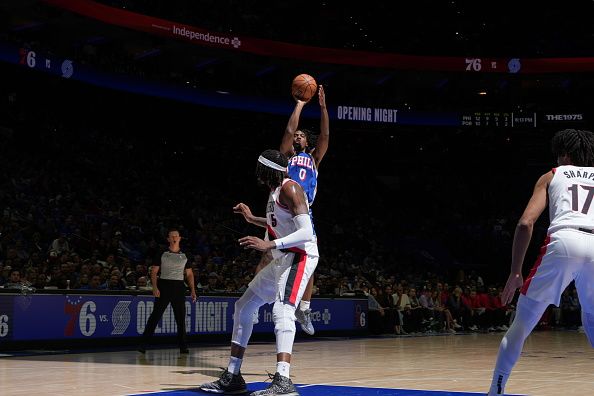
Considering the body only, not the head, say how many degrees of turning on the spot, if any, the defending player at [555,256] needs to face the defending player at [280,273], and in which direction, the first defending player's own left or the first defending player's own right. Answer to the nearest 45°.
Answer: approximately 45° to the first defending player's own left

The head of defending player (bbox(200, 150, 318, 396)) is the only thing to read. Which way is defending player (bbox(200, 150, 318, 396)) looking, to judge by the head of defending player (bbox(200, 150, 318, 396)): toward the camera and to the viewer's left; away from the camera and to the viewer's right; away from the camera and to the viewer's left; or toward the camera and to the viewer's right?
away from the camera and to the viewer's left

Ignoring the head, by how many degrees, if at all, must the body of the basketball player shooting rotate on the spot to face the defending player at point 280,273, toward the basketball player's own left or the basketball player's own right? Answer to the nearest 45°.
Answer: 0° — they already face them

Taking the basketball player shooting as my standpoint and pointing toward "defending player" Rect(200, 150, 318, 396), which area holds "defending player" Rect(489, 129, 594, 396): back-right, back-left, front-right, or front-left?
front-left

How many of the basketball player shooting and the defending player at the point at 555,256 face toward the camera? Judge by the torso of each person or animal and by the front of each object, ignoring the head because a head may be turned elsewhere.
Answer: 1

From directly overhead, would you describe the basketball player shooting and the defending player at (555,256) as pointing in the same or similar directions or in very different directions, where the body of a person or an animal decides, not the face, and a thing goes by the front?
very different directions

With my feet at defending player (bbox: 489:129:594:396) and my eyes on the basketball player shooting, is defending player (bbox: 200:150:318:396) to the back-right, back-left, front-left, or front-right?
front-left

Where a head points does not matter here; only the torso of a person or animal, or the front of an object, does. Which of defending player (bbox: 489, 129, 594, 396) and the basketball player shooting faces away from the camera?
the defending player

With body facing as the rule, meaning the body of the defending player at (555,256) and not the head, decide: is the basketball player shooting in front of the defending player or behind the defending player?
in front

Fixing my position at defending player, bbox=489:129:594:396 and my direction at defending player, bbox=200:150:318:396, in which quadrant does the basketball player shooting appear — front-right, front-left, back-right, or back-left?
front-right

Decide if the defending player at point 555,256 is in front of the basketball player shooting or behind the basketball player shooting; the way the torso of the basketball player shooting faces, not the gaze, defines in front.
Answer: in front

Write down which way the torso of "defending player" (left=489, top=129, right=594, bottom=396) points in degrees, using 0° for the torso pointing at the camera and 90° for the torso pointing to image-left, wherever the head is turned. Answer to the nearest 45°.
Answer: approximately 180°

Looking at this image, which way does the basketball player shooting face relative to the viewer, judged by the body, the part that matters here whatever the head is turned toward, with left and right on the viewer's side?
facing the viewer
